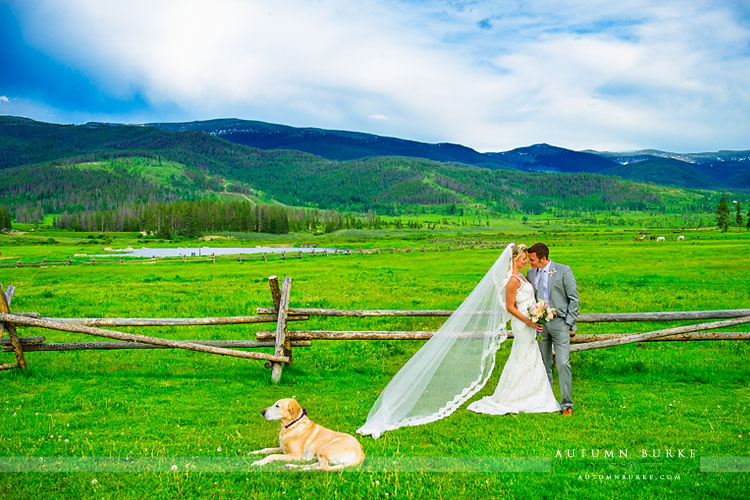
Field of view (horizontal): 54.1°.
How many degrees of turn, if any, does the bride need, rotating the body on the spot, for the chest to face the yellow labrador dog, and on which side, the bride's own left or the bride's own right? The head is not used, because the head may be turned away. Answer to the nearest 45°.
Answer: approximately 135° to the bride's own right

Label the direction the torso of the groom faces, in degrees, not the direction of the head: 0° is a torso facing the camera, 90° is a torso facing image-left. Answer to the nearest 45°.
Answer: approximately 45°

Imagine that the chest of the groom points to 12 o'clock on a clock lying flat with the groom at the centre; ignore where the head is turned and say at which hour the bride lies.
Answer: The bride is roughly at 1 o'clock from the groom.

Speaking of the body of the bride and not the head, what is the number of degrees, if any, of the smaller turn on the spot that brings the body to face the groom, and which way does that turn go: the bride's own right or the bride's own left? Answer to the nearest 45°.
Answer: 0° — they already face them

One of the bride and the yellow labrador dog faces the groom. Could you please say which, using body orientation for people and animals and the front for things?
the bride

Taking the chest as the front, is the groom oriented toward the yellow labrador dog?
yes

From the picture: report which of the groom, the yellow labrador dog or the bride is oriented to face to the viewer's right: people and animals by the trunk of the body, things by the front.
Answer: the bride

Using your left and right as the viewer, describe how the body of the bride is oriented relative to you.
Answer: facing to the right of the viewer

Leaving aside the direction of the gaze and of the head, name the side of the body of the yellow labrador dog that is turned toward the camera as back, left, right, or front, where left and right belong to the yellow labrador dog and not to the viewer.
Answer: left

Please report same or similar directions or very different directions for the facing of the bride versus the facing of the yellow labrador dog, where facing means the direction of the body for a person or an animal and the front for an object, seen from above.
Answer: very different directions
